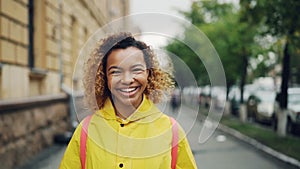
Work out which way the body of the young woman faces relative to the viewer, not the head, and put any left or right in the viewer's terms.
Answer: facing the viewer

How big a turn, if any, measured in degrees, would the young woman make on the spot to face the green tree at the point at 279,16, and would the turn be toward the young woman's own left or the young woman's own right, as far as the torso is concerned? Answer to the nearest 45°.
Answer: approximately 135° to the young woman's own left

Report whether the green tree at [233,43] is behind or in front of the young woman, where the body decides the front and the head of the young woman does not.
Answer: behind

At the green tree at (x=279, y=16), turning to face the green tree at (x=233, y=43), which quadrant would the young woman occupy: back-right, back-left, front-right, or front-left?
back-left
